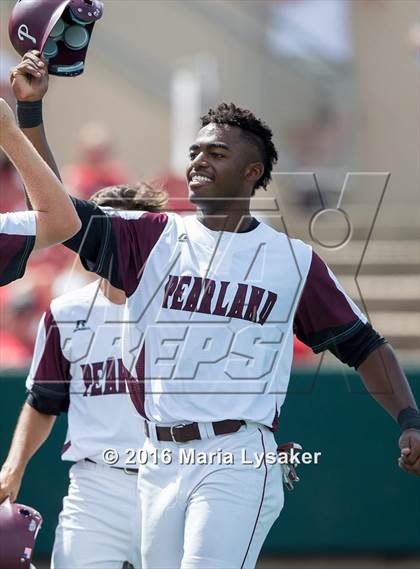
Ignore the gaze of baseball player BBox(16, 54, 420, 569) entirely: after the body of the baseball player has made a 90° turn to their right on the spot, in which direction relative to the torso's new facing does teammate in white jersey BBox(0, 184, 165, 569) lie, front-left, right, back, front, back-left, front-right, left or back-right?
front

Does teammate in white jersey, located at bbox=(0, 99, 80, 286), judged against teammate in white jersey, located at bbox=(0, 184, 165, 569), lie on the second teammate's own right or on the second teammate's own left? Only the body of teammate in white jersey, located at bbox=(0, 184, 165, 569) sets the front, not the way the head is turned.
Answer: on the second teammate's own right

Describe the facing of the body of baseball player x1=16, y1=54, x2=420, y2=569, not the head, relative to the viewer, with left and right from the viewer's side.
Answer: facing the viewer and to the left of the viewer

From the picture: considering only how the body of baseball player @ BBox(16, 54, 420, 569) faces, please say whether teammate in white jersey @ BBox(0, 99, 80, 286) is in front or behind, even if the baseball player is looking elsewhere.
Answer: in front

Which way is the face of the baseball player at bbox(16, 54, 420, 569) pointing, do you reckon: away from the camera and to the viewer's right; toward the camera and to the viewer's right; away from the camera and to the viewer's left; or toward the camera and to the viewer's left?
toward the camera and to the viewer's left

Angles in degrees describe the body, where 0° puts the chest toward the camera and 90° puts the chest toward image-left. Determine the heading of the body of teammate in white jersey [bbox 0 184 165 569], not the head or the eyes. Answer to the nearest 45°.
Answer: approximately 315°
